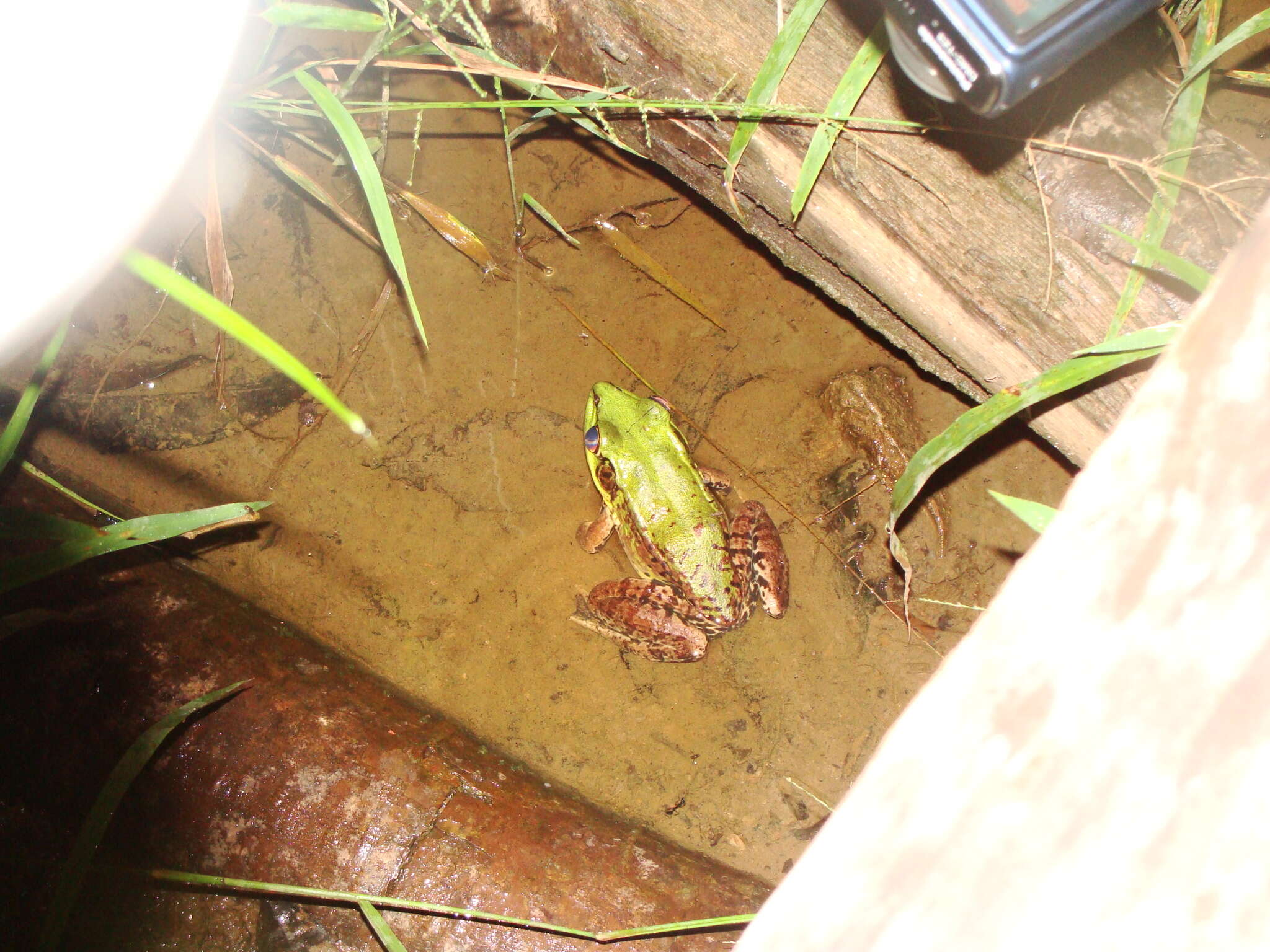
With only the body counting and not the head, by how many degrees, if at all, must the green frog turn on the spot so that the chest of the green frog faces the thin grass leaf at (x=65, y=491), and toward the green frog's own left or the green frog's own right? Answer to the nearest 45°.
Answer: approximately 45° to the green frog's own left

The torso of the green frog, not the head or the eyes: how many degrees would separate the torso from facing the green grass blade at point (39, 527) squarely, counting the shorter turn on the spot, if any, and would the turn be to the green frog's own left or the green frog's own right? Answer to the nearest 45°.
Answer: approximately 90° to the green frog's own left

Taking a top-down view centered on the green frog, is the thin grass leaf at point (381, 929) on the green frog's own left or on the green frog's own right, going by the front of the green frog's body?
on the green frog's own left

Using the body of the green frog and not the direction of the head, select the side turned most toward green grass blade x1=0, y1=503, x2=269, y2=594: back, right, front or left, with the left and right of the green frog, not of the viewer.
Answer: left

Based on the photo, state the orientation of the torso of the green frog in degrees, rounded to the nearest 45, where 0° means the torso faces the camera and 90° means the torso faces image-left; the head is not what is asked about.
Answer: approximately 135°

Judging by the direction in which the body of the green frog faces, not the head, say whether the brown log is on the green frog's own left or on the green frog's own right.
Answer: on the green frog's own left
